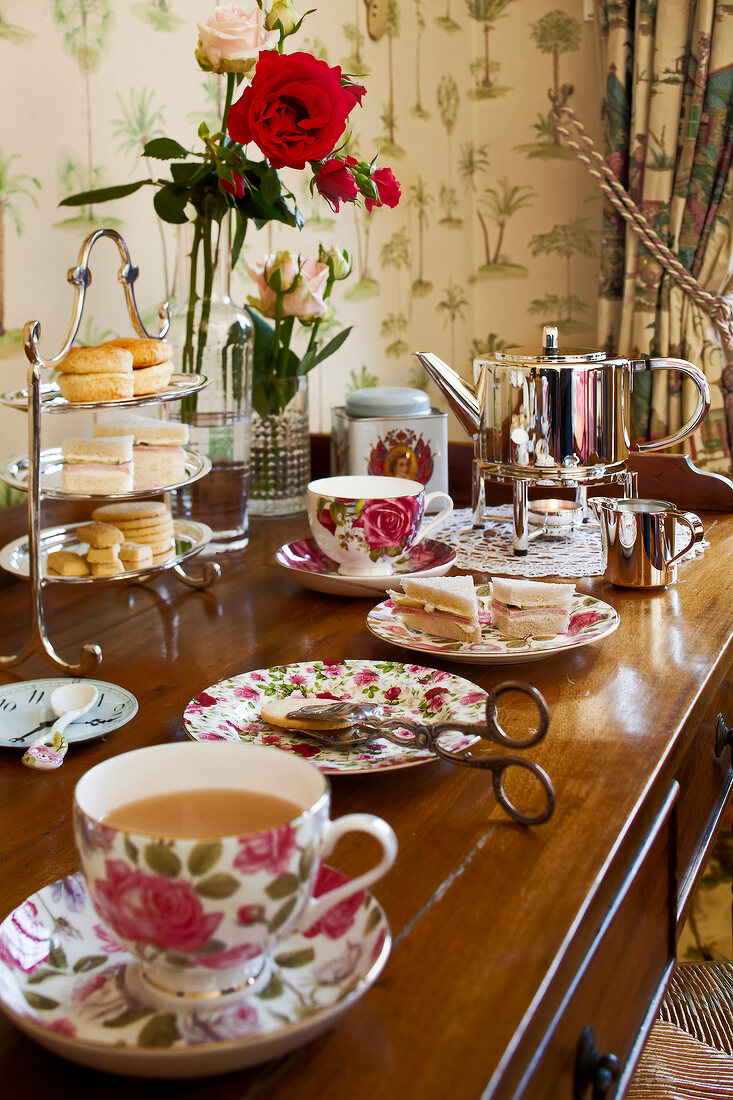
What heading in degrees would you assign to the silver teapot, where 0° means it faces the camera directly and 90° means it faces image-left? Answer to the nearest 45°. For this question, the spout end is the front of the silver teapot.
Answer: approximately 90°

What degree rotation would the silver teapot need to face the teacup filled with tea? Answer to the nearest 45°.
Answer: approximately 90° to its left
